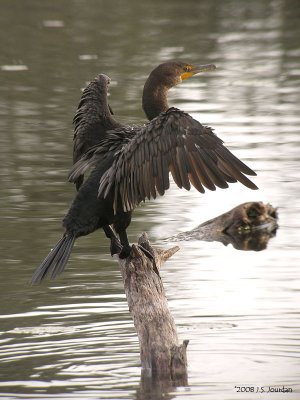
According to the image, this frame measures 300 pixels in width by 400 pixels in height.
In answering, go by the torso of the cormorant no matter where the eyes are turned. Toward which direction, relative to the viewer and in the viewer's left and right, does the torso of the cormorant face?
facing away from the viewer and to the right of the viewer
